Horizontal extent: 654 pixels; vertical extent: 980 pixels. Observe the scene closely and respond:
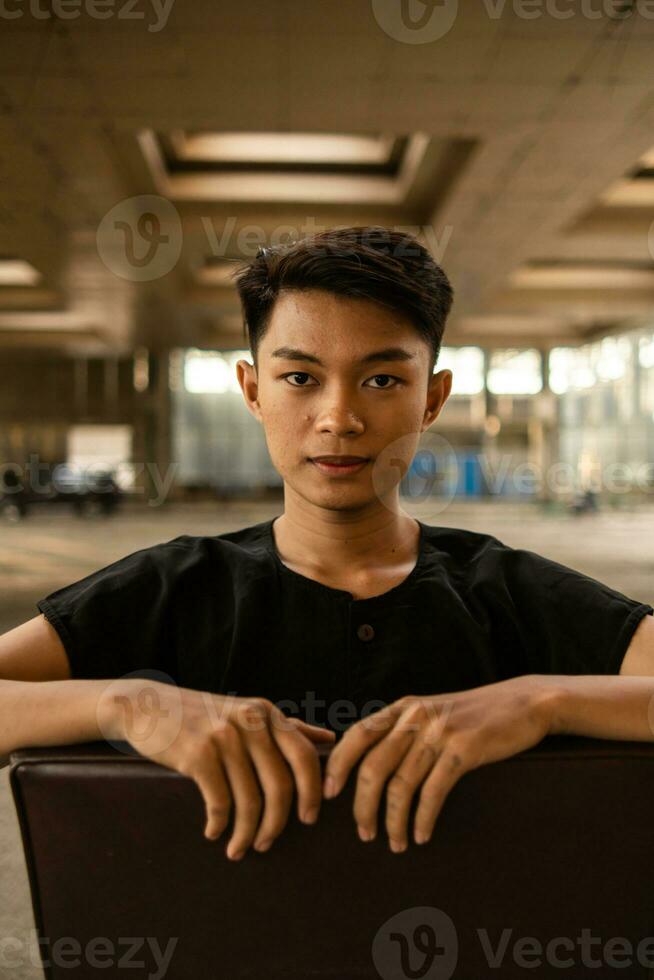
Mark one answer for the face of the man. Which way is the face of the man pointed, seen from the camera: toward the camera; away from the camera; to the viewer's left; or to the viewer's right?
toward the camera

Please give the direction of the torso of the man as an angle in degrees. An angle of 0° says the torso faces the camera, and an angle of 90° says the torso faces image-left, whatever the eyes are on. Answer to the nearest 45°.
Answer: approximately 0°
